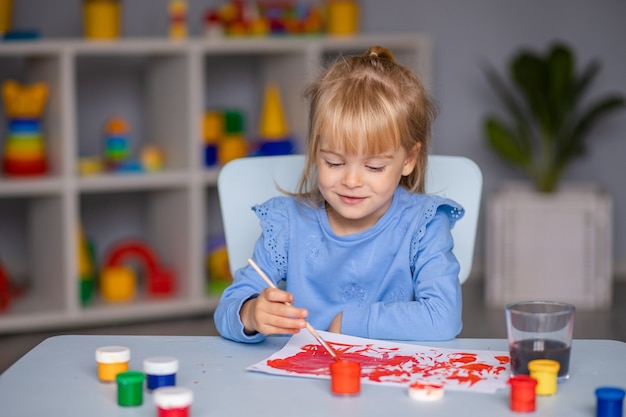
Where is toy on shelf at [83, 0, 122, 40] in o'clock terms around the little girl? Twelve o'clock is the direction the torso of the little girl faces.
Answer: The toy on shelf is roughly at 5 o'clock from the little girl.

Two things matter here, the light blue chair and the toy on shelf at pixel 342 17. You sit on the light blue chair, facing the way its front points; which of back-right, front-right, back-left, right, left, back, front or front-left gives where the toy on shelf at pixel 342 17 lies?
back

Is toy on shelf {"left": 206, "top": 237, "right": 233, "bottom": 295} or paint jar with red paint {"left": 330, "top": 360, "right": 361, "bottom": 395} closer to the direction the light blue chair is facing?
the paint jar with red paint

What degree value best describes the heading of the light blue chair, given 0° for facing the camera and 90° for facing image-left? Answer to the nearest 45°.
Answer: approximately 0°

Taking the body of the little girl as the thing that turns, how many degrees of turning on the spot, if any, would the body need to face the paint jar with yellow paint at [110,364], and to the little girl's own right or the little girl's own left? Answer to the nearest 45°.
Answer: approximately 45° to the little girl's own right

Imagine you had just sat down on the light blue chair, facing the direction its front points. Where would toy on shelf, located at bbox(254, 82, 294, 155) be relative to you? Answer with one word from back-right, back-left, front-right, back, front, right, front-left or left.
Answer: back

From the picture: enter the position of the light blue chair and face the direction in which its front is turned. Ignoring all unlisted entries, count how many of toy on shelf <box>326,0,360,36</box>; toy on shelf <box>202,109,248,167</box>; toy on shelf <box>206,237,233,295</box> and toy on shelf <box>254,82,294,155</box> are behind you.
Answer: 4

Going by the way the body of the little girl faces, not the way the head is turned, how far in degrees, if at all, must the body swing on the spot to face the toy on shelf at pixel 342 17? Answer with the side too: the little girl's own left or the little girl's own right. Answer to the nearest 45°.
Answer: approximately 180°

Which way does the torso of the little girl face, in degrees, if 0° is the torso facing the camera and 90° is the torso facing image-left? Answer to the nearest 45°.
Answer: approximately 0°

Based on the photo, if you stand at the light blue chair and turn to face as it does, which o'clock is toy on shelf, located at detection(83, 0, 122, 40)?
The toy on shelf is roughly at 5 o'clock from the light blue chair.

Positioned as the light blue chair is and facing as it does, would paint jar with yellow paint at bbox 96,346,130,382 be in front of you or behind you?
in front
